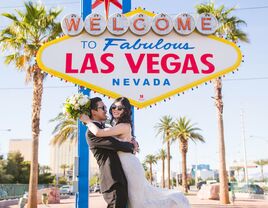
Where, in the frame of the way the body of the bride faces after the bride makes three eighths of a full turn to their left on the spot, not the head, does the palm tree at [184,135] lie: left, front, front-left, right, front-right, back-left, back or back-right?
back-left

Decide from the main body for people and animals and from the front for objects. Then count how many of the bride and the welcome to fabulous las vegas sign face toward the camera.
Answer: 1

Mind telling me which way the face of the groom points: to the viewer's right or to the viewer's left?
to the viewer's right

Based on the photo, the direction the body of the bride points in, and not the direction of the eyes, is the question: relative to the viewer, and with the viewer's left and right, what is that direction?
facing to the left of the viewer

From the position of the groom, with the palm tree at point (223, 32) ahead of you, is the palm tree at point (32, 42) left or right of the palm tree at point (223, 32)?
left

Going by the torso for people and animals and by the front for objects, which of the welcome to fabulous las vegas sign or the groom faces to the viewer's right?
the groom

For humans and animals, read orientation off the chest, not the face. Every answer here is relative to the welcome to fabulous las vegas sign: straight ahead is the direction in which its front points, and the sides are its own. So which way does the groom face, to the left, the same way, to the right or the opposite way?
to the left

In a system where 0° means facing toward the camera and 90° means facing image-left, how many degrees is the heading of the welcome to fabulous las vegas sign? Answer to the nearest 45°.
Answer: approximately 0°

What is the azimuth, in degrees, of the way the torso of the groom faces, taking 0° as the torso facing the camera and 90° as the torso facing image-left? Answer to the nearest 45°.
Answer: approximately 270°

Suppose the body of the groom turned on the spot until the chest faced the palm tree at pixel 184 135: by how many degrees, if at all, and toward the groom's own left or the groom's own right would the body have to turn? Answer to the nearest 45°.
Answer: approximately 90° to the groom's own left

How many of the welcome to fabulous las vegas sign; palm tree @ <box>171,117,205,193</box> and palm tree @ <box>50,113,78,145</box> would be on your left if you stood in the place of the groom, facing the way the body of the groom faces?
3

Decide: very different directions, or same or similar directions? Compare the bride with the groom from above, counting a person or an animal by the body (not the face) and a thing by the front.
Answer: very different directions

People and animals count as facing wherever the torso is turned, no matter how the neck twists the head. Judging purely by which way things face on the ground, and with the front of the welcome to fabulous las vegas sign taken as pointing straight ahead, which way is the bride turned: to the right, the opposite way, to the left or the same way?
to the right

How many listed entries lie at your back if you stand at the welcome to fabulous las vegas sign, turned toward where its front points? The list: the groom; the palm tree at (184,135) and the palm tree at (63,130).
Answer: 2
